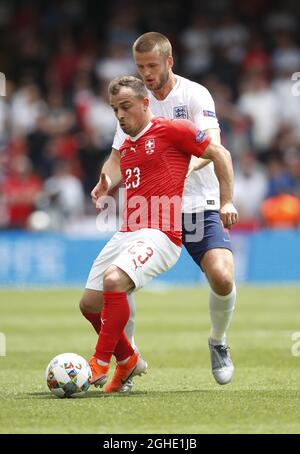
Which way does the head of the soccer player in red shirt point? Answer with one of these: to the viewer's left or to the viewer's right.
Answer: to the viewer's left

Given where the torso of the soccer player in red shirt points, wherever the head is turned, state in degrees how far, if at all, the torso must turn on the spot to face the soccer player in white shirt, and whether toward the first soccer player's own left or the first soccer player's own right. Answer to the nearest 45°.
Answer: approximately 180°

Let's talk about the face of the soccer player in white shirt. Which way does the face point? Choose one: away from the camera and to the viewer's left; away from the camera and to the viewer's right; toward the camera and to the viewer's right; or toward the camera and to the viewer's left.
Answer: toward the camera and to the viewer's left

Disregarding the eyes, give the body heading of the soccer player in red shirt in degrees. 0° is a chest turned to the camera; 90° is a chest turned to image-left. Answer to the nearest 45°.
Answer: approximately 45°

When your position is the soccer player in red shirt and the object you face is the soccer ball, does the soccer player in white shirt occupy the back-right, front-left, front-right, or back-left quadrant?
back-right
